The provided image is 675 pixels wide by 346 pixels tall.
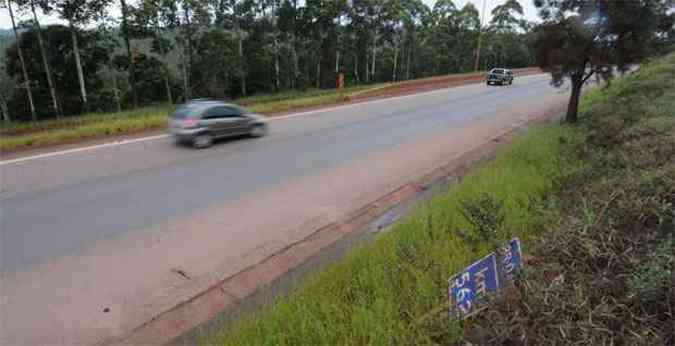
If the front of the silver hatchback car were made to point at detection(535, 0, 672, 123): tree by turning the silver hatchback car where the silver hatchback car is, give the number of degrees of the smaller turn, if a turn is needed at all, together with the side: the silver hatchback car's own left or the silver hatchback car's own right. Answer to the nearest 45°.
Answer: approximately 45° to the silver hatchback car's own right

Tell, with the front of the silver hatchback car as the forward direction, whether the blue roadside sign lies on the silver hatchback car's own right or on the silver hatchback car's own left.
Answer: on the silver hatchback car's own right

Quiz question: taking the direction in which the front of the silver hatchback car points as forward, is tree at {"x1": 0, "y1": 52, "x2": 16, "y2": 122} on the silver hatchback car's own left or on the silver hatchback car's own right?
on the silver hatchback car's own left

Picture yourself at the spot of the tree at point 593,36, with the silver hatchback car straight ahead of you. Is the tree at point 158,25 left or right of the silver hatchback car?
right

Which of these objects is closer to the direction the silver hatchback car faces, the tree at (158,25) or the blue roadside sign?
the tree

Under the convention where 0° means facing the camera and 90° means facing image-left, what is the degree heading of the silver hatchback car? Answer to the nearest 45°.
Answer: approximately 225°

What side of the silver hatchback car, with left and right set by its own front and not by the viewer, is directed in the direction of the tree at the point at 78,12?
left

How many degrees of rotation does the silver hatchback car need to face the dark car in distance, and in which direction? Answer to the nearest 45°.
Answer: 0° — it already faces it

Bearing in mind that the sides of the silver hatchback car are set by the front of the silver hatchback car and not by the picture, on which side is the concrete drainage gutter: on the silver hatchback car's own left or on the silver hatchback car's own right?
on the silver hatchback car's own right

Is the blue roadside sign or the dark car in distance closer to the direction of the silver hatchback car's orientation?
the dark car in distance

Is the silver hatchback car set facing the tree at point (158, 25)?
no

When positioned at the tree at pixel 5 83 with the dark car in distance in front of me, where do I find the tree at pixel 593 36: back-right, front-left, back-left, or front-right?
front-right
